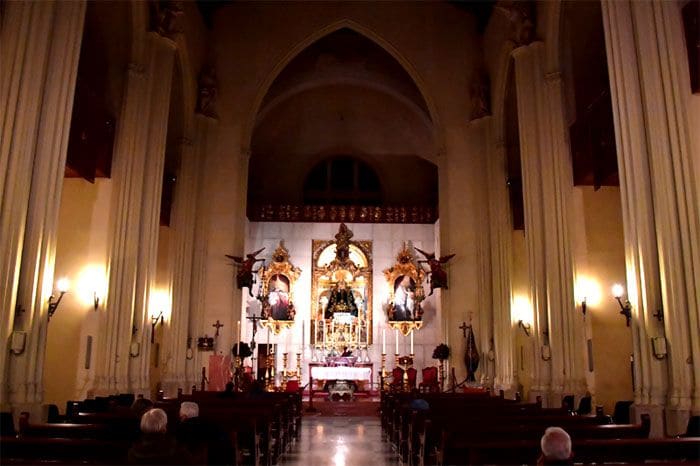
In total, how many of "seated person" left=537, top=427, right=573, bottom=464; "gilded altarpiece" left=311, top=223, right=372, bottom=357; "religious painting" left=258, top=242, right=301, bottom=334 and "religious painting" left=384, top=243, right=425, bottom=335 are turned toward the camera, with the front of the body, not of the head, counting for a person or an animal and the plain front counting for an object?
3

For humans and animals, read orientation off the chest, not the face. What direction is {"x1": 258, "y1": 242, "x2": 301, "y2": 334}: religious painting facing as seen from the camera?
toward the camera

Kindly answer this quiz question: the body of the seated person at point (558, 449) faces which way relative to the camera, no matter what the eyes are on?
away from the camera

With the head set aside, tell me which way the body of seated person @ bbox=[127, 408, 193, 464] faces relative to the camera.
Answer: away from the camera

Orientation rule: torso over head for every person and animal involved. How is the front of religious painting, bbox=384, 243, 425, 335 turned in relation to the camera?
facing the viewer

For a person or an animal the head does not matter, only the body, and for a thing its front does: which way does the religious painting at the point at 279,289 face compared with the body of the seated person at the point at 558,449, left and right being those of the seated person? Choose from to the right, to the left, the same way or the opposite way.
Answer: the opposite way

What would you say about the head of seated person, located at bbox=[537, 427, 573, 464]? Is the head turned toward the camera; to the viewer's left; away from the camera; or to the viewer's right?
away from the camera

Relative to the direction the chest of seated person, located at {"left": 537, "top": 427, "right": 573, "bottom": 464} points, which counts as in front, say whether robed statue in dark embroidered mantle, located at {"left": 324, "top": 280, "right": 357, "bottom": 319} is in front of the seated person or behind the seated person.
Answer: in front

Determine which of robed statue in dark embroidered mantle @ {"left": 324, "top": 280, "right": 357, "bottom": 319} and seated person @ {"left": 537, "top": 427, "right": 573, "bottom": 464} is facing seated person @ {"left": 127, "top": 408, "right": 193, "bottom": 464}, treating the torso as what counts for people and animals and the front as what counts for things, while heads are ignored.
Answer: the robed statue in dark embroidered mantle

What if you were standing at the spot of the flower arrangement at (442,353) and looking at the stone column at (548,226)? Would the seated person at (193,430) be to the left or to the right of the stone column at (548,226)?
right

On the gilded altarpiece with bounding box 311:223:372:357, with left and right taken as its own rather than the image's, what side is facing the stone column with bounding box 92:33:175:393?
front

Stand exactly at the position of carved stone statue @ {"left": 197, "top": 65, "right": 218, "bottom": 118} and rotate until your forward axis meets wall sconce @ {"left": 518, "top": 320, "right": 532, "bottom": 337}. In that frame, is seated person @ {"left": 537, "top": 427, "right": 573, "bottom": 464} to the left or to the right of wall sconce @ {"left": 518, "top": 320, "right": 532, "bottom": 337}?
right

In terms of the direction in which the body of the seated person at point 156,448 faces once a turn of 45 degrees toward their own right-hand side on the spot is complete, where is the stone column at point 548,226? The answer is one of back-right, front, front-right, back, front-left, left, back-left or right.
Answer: front

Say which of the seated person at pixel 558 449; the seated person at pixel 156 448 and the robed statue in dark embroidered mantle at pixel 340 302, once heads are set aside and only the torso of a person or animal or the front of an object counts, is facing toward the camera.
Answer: the robed statue in dark embroidered mantle

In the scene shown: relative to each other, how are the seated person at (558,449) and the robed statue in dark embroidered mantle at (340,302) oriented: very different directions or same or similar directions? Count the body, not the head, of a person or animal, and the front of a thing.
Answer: very different directions

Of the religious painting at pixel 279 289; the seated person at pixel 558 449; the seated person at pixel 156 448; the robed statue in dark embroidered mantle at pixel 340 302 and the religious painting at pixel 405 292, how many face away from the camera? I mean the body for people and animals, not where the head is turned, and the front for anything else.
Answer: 2
